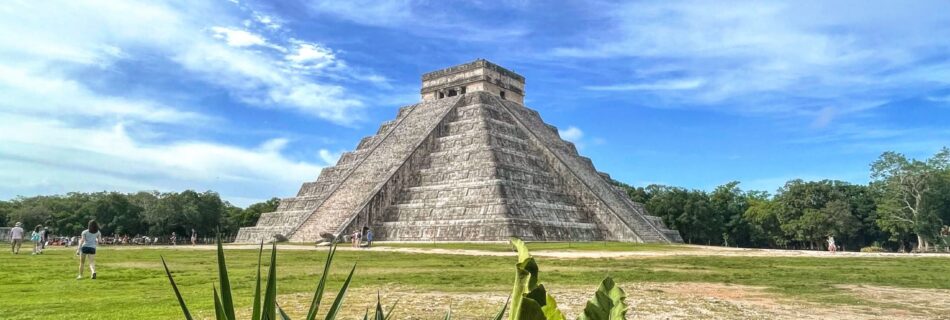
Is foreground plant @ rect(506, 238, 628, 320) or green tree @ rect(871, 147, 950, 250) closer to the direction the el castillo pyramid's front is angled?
the foreground plant

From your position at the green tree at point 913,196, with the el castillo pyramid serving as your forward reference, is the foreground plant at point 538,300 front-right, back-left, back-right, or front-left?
front-left

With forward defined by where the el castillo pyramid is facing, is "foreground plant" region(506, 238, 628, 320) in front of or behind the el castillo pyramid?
in front

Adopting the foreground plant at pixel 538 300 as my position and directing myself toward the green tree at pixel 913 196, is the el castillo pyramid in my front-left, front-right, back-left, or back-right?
front-left
